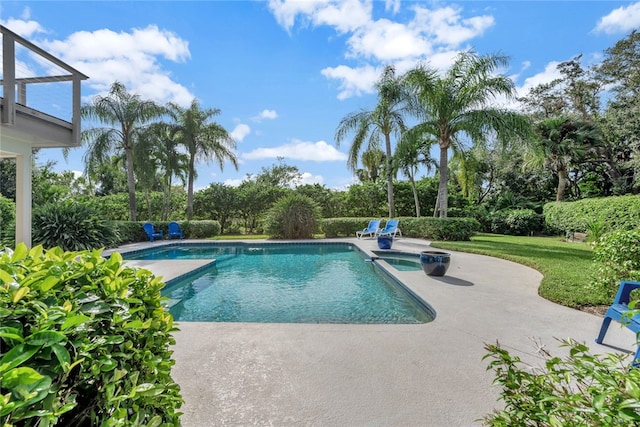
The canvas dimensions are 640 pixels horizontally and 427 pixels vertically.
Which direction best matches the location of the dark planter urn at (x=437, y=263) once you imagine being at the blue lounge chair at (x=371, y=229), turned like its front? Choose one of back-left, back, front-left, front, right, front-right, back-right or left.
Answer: front-left

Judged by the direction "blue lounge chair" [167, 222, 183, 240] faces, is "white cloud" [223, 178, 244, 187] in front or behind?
behind

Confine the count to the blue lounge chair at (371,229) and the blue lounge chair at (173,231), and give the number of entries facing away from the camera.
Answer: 0

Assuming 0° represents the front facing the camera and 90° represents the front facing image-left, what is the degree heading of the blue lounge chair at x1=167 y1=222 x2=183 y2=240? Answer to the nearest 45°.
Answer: approximately 0°

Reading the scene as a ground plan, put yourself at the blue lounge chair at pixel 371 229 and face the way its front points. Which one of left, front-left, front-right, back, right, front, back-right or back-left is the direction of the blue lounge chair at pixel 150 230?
front-right

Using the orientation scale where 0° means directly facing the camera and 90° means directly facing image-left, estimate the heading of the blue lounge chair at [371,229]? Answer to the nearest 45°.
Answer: approximately 45°

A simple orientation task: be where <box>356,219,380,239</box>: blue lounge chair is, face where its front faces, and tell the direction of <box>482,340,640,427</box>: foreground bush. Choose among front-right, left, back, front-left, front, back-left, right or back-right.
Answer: front-left

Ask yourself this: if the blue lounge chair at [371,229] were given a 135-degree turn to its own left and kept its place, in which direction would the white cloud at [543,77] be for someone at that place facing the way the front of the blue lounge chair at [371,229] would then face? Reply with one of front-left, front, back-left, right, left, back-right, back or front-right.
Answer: front-left
